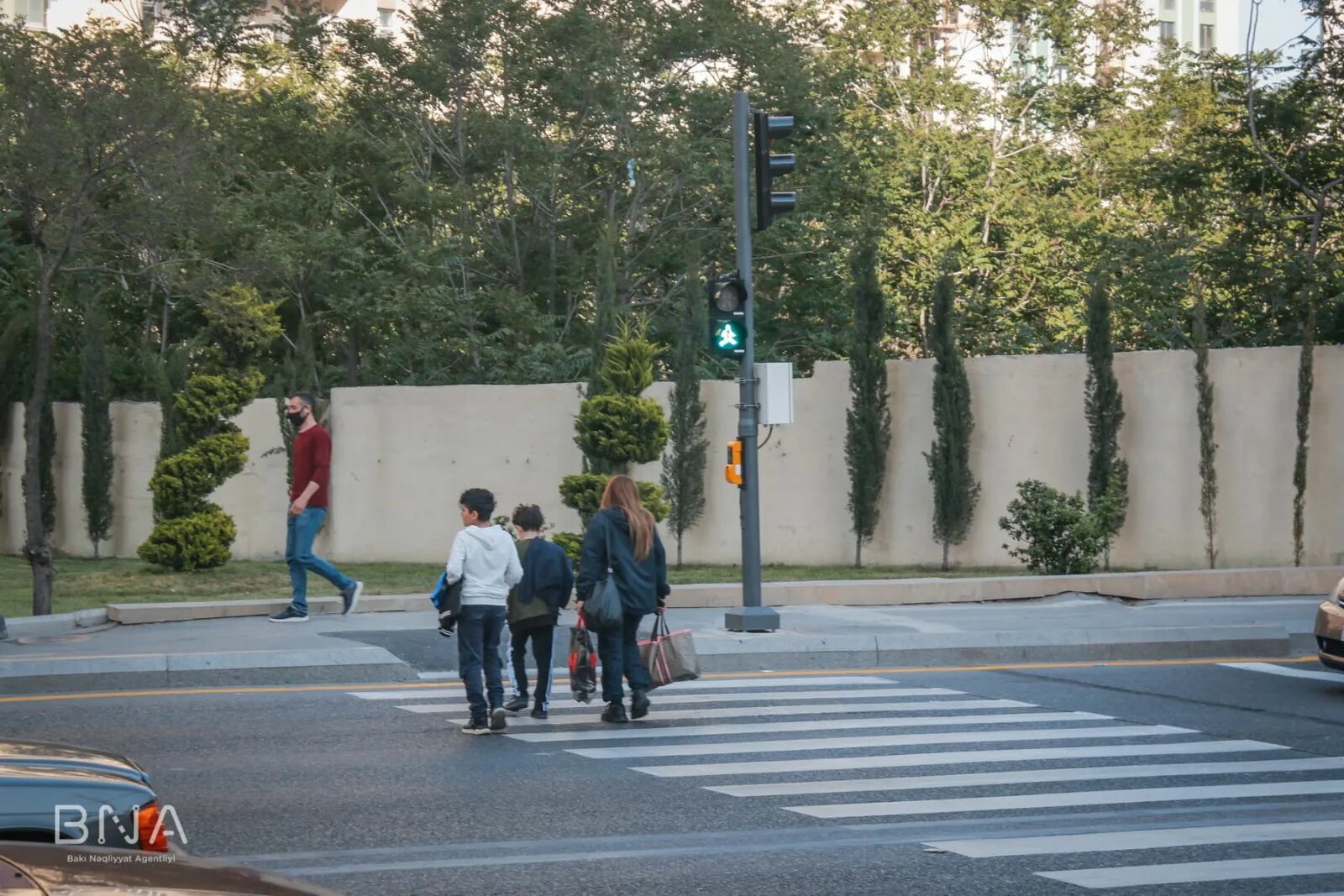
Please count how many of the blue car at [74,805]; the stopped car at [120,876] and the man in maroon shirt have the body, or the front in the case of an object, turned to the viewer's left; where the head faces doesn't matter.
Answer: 2

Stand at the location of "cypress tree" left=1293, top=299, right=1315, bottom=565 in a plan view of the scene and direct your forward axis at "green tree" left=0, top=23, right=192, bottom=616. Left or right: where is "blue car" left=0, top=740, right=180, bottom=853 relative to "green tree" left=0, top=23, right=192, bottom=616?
left

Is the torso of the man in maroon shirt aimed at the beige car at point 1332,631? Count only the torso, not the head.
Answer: no

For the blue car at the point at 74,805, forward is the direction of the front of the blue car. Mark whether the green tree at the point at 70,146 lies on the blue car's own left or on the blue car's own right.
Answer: on the blue car's own right

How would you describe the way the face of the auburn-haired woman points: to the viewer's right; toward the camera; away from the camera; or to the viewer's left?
away from the camera

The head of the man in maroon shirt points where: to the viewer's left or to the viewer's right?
to the viewer's left

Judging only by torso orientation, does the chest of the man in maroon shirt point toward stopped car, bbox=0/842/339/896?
no

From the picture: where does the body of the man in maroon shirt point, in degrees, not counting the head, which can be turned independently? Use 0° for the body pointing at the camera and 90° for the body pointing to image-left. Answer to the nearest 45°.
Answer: approximately 90°

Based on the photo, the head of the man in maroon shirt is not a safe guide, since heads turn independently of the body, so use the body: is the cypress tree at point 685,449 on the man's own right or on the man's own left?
on the man's own right

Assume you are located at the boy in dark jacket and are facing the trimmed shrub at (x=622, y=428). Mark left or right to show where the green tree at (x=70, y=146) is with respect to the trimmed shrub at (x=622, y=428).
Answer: left

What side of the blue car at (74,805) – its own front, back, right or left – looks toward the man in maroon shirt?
left

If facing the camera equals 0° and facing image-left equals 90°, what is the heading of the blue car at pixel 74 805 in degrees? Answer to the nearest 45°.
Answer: approximately 90°
